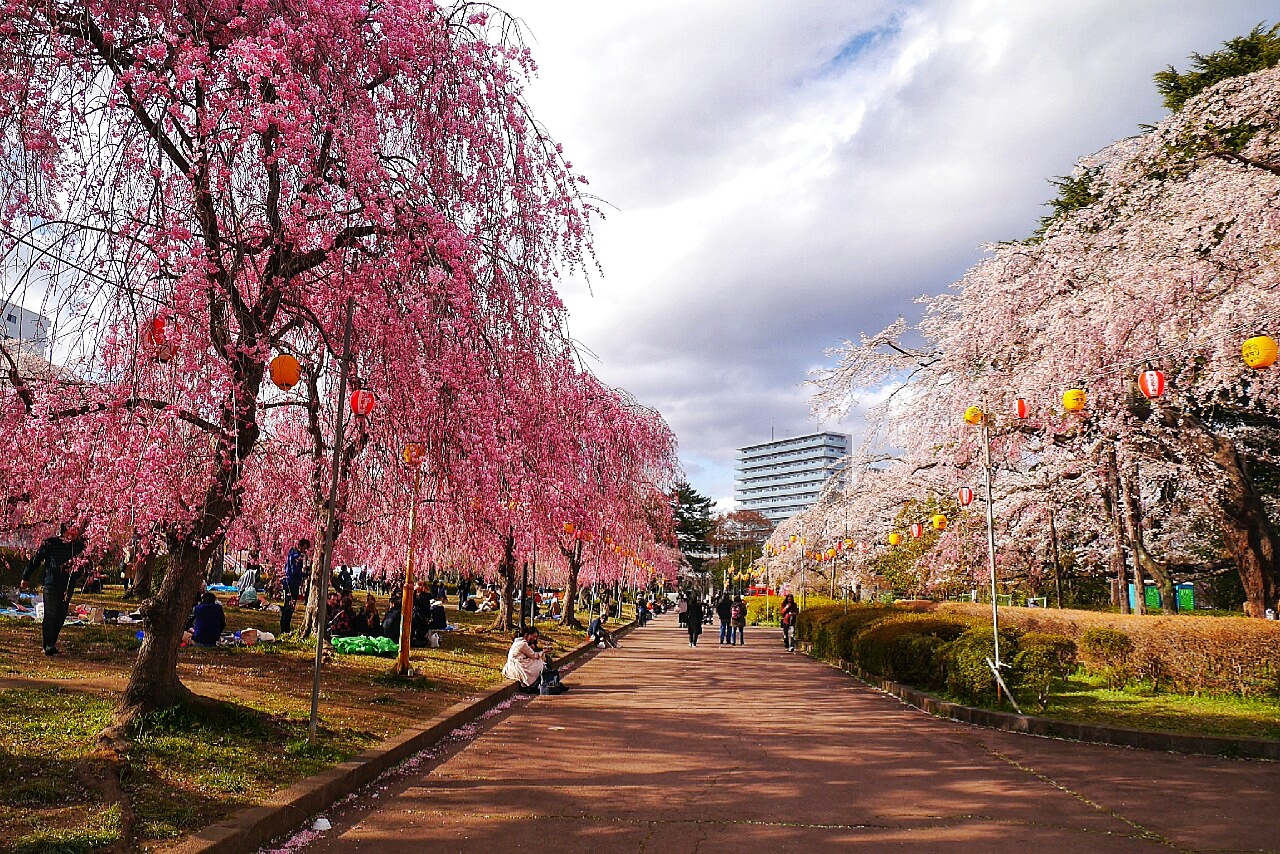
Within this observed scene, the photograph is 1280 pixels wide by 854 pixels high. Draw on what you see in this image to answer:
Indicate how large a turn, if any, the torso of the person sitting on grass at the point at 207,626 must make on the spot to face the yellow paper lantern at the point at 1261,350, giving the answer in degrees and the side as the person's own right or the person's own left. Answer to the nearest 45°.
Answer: approximately 135° to the person's own right

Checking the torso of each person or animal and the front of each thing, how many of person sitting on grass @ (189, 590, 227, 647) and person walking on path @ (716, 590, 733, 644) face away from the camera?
2

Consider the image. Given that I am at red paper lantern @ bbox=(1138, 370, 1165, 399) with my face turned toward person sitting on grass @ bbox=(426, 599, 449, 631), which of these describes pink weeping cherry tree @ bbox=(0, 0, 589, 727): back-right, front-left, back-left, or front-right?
front-left

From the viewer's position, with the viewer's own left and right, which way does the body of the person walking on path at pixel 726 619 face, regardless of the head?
facing away from the viewer

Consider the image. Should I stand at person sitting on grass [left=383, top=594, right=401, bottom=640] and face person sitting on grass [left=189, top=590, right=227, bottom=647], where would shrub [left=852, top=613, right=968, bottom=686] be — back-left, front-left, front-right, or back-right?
back-left

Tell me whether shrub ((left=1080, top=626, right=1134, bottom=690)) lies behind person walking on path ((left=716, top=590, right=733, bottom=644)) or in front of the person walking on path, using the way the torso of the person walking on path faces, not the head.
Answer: behind

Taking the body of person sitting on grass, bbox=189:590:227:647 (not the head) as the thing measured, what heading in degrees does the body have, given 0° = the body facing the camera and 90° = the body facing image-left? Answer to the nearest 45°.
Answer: approximately 180°
